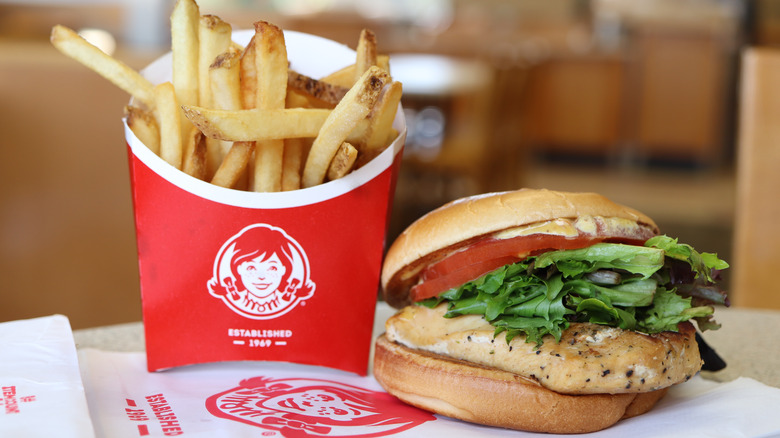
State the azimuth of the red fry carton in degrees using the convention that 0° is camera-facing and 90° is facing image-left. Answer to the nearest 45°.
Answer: approximately 0°

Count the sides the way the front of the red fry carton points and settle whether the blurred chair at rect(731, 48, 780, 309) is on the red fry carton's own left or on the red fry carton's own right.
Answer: on the red fry carton's own left
